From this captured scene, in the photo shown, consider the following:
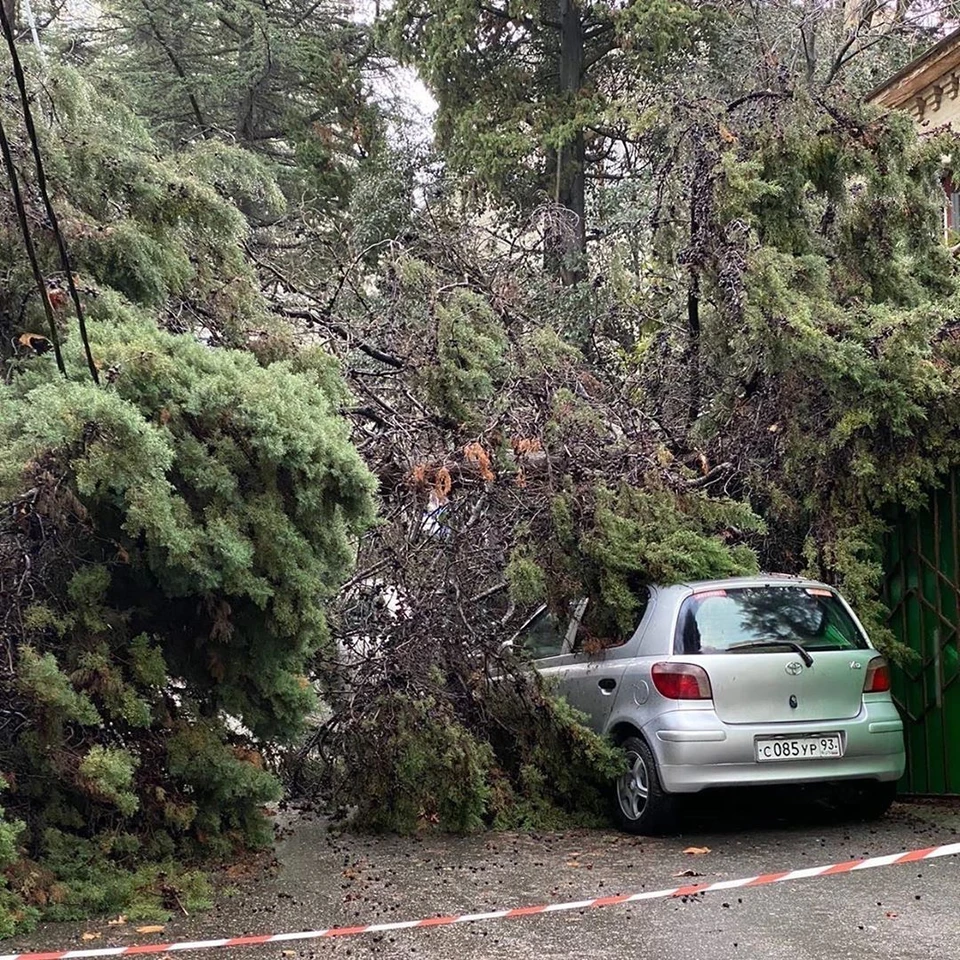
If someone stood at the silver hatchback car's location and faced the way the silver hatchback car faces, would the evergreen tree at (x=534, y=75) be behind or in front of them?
in front

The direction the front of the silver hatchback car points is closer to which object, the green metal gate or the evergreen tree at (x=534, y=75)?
the evergreen tree

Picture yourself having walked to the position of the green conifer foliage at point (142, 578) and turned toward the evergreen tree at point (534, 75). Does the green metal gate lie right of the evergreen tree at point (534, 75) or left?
right

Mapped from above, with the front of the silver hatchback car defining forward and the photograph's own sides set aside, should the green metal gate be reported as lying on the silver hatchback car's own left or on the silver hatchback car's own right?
on the silver hatchback car's own right

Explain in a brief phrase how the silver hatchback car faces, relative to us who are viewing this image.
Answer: facing away from the viewer and to the left of the viewer

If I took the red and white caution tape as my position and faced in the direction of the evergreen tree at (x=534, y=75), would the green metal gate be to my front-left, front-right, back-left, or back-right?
front-right
